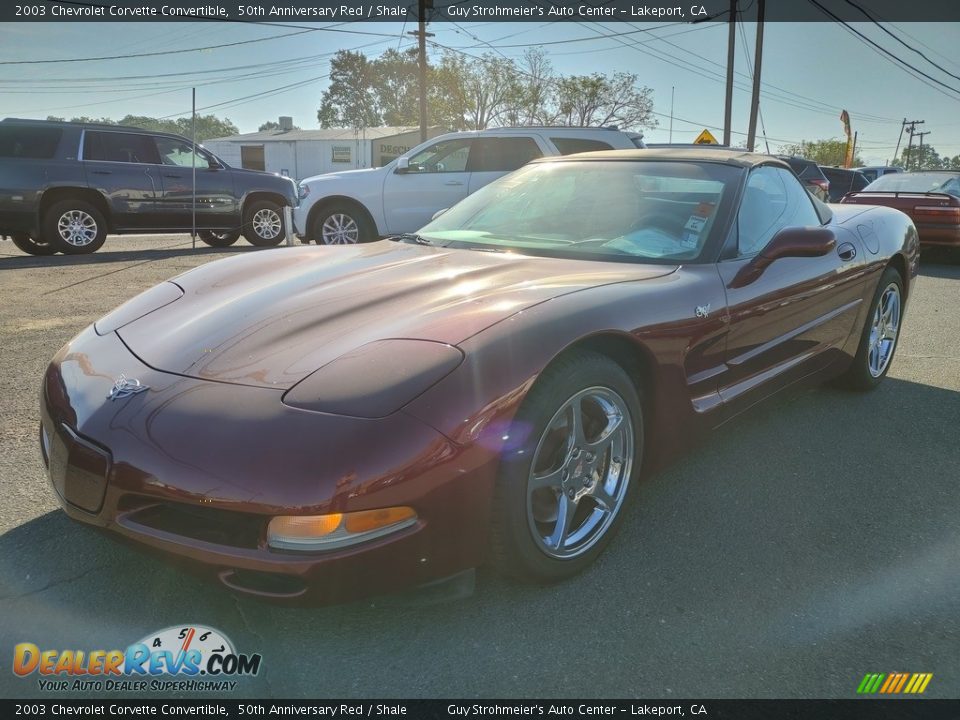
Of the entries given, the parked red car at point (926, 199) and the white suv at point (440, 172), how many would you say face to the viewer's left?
1

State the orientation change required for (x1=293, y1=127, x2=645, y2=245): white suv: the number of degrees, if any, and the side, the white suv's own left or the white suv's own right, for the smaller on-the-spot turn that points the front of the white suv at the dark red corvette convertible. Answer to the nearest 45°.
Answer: approximately 90° to the white suv's own left

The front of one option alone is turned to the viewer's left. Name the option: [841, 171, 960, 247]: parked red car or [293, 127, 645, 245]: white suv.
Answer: the white suv

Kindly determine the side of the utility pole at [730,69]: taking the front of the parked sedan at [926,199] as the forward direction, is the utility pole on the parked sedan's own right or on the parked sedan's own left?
on the parked sedan's own left

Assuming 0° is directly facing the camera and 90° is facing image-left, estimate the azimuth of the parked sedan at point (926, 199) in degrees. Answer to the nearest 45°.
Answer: approximately 225°

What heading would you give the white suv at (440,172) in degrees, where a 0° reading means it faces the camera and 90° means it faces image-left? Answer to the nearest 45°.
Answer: approximately 90°

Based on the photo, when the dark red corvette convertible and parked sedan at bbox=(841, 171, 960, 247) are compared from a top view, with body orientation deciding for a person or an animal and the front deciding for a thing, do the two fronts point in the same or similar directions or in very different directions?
very different directions
